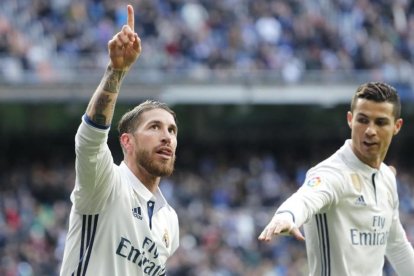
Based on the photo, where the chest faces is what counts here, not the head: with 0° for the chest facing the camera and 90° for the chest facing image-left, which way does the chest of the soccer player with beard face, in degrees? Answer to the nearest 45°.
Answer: approximately 315°
